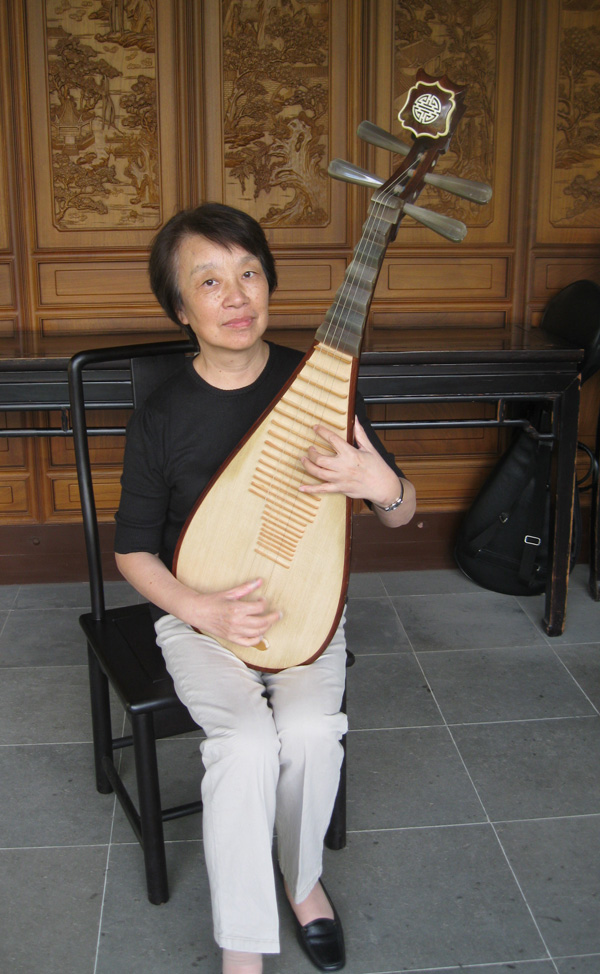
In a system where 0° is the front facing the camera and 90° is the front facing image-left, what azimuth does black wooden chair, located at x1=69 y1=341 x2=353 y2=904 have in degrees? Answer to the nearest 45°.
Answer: approximately 315°

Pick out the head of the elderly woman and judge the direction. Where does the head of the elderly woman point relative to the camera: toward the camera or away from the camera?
toward the camera

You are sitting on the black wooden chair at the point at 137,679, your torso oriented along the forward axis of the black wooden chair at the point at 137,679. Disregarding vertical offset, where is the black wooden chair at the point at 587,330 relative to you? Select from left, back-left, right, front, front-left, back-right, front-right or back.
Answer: left

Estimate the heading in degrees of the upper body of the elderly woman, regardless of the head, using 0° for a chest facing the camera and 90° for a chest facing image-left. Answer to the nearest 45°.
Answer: approximately 0°

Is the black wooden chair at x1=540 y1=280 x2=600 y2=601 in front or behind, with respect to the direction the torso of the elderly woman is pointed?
behind

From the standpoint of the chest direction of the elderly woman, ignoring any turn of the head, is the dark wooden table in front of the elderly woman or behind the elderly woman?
behind

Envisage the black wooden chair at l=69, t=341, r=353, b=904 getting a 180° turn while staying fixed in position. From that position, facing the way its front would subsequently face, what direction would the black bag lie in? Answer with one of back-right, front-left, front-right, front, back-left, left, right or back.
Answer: right
